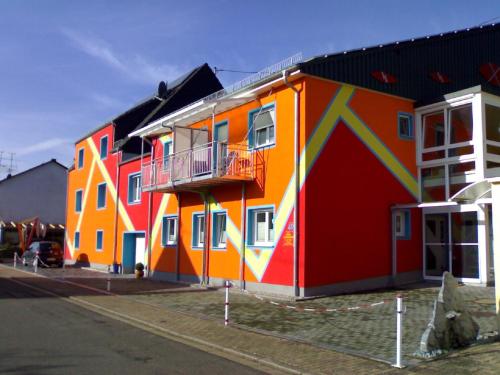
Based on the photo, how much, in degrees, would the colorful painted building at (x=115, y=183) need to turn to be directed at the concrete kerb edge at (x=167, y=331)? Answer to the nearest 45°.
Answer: approximately 45° to its left

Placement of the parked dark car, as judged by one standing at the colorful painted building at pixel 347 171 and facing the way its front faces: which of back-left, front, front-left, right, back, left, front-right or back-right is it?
right

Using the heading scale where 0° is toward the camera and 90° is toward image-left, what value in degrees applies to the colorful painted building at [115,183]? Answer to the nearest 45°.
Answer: approximately 45°

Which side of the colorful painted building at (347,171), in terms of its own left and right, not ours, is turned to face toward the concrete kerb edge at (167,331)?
front
